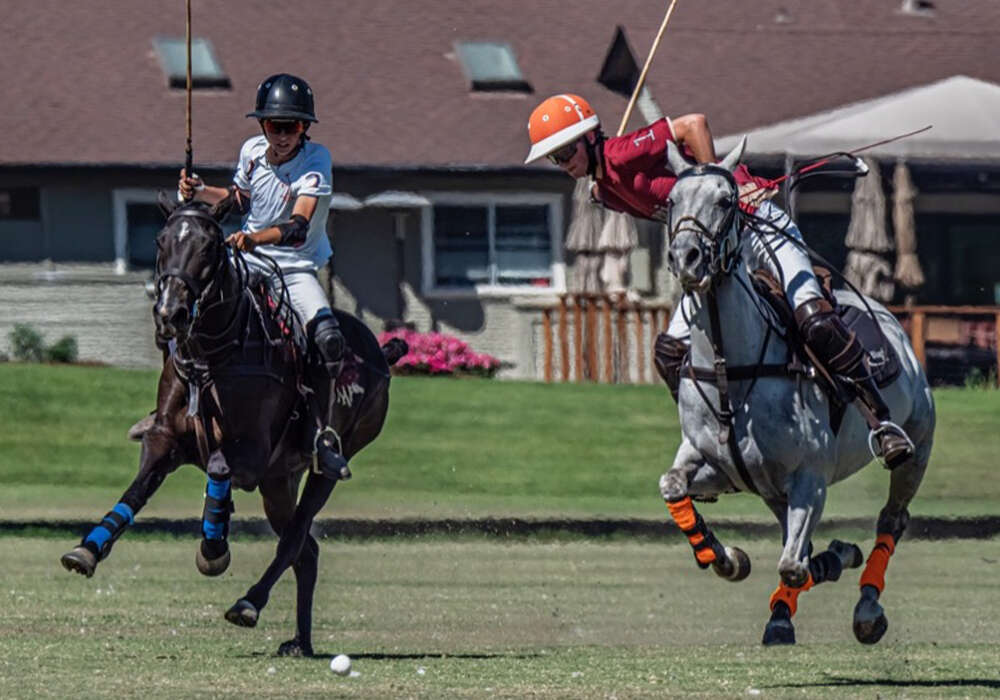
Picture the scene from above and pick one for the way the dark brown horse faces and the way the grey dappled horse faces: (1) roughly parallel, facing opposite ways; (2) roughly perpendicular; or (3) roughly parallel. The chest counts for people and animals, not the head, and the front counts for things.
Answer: roughly parallel

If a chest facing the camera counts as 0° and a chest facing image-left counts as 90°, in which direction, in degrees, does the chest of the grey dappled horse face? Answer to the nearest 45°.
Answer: approximately 45°

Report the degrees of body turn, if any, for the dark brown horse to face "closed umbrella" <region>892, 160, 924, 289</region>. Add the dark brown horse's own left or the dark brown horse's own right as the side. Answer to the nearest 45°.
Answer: approximately 180°

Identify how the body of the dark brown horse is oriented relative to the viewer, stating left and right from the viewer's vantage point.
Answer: facing the viewer and to the left of the viewer

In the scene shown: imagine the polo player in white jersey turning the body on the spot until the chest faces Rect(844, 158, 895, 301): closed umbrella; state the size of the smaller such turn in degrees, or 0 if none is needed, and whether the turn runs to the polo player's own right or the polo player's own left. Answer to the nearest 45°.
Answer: approximately 135° to the polo player's own left

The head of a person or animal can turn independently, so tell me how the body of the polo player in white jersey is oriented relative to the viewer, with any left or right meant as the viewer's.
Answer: facing the viewer

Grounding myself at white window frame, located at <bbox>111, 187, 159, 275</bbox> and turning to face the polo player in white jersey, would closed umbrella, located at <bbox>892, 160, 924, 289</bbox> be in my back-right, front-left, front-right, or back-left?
front-left

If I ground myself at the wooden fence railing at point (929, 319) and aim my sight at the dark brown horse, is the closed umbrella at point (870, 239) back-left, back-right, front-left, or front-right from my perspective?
back-right

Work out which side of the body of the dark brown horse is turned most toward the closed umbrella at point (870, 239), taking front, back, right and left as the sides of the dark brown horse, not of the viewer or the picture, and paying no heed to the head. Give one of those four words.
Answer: back

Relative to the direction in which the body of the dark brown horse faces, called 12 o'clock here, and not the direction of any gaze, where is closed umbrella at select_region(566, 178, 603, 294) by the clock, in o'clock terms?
The closed umbrella is roughly at 5 o'clock from the dark brown horse.
